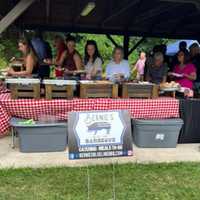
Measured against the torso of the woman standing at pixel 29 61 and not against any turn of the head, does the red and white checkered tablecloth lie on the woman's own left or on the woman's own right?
on the woman's own left

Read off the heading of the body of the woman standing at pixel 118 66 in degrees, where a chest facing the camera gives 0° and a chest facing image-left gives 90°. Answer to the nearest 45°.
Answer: approximately 0°

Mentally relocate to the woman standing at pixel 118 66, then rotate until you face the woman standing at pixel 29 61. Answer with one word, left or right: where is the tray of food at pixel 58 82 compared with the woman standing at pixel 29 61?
left
